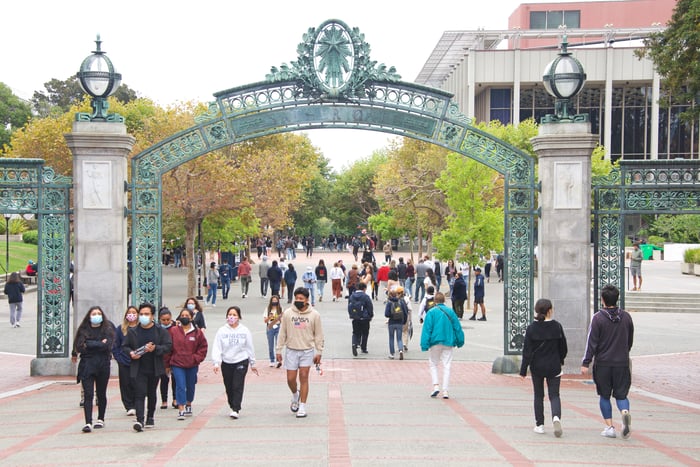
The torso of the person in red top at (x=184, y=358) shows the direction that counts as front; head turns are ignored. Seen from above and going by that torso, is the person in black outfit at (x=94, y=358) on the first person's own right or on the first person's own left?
on the first person's own right

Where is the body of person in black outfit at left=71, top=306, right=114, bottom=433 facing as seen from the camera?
toward the camera

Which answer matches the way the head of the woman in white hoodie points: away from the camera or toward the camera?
toward the camera

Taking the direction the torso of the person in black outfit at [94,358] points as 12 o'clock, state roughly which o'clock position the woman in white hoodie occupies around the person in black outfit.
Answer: The woman in white hoodie is roughly at 9 o'clock from the person in black outfit.

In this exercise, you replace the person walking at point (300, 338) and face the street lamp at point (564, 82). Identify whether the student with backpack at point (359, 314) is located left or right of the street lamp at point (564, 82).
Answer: left

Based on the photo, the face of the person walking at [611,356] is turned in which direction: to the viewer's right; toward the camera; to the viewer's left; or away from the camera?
away from the camera

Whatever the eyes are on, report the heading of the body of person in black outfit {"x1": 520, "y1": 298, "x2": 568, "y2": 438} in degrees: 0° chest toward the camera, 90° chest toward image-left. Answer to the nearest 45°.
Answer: approximately 180°

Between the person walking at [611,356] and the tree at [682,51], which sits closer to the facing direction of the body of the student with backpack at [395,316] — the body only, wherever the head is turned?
the tree

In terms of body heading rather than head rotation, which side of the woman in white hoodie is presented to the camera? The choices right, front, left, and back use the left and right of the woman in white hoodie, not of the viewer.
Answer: front

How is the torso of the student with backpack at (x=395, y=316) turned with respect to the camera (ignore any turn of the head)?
away from the camera

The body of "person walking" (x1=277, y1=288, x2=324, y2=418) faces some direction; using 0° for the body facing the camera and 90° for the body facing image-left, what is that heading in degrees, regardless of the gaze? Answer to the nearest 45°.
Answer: approximately 0°

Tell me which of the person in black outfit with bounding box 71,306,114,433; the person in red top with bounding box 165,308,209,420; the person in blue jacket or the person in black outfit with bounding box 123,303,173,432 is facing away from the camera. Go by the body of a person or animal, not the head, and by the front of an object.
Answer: the person in blue jacket

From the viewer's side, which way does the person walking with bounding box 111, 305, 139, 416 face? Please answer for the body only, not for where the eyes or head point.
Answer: toward the camera
